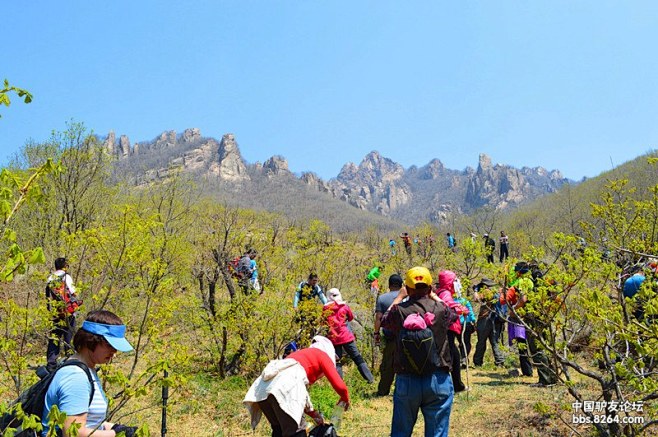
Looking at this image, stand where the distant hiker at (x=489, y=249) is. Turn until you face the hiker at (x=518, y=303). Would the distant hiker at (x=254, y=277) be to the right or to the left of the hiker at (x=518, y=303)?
right

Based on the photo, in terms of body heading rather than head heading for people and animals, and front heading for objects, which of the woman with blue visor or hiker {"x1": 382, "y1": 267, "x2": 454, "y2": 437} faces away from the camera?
the hiker

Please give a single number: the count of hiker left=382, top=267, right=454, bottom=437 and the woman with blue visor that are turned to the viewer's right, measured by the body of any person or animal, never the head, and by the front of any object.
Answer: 1

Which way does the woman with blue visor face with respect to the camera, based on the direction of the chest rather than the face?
to the viewer's right

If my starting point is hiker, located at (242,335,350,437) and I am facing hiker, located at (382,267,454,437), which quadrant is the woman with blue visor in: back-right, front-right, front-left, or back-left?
back-right

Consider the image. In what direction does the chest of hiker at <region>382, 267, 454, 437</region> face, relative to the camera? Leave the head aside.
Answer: away from the camera

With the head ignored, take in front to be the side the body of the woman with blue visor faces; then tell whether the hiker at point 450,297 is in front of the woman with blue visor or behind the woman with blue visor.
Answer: in front

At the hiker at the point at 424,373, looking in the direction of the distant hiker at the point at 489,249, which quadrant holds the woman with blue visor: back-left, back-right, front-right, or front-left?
back-left

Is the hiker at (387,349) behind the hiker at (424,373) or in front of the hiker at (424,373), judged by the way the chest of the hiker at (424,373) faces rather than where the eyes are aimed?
in front

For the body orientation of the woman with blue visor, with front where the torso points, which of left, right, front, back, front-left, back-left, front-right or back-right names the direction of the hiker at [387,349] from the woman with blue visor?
front-left

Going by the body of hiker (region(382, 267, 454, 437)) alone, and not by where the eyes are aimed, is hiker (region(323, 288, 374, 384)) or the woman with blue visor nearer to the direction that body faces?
the hiker

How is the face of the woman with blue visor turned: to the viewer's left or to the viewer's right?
to the viewer's right

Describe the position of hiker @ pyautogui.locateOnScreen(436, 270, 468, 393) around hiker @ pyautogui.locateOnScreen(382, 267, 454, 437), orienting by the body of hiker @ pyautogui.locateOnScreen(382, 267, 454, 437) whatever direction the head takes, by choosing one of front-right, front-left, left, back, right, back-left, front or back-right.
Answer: front

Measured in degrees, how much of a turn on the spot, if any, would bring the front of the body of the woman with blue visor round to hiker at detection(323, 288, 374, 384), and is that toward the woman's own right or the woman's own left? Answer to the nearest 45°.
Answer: approximately 45° to the woman's own left
